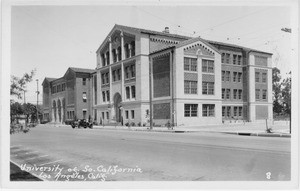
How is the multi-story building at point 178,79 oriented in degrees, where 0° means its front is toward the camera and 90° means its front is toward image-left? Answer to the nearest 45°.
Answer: approximately 45°
